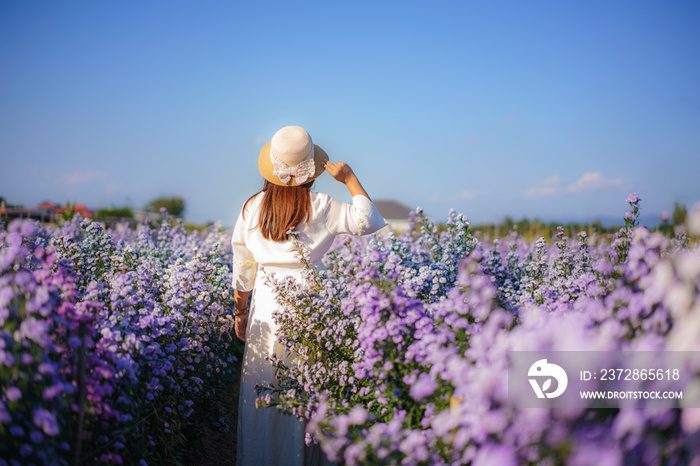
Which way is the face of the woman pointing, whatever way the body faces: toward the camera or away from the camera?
away from the camera

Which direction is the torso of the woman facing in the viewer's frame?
away from the camera

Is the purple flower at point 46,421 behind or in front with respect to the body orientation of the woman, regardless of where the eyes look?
behind

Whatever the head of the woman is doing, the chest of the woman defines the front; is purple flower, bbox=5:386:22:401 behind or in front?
behind
